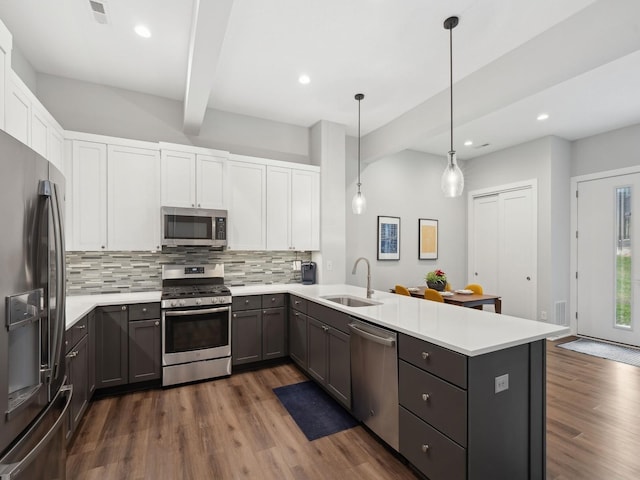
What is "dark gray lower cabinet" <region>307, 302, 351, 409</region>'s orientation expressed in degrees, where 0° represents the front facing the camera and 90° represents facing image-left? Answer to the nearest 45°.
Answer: approximately 45°

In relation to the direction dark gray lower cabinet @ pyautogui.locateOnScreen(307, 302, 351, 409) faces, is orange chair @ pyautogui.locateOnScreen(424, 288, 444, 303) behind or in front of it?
behind

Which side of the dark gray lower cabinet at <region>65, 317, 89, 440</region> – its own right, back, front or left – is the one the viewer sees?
right

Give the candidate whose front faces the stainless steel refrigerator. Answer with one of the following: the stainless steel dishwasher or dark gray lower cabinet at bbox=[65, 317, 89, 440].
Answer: the stainless steel dishwasher

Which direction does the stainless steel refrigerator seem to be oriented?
to the viewer's right

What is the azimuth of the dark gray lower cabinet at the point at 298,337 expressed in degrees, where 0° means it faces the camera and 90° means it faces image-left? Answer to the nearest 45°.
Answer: approximately 45°

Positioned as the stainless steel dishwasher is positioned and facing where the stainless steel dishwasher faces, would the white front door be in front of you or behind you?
behind

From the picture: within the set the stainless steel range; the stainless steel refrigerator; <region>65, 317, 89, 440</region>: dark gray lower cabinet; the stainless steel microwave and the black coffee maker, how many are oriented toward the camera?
3

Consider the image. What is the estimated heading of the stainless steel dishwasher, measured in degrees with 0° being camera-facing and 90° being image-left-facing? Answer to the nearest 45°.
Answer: approximately 45°
